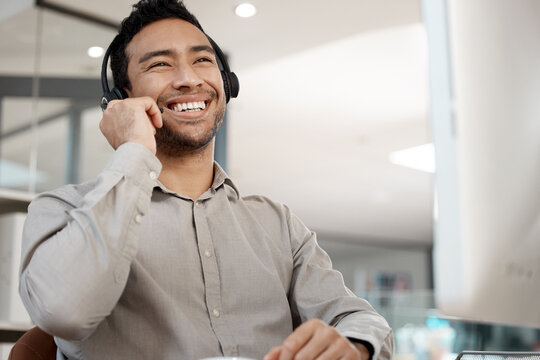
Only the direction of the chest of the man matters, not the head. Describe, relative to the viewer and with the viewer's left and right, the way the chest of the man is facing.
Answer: facing the viewer and to the right of the viewer

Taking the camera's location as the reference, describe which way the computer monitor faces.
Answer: facing away from the viewer and to the left of the viewer

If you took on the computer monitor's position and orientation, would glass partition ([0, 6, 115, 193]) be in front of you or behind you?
in front

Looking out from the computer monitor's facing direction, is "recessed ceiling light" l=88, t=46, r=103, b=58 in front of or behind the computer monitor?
in front

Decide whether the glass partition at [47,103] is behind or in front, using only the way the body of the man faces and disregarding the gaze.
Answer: behind

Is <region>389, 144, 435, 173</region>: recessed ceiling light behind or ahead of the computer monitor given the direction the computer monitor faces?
ahead

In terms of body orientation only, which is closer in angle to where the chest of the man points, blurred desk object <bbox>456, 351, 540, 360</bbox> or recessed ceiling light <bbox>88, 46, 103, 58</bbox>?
the blurred desk object

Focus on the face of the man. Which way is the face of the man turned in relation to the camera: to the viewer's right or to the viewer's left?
to the viewer's right

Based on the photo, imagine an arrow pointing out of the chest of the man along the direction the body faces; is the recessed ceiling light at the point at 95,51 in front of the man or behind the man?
behind
